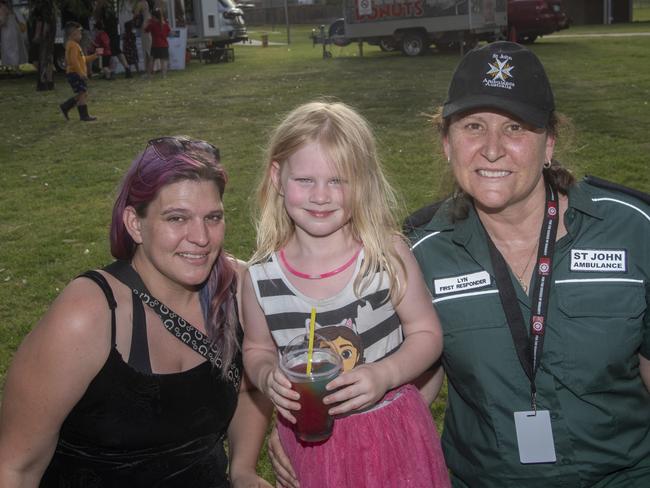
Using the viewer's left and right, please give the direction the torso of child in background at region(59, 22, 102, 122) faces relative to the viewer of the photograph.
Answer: facing to the right of the viewer

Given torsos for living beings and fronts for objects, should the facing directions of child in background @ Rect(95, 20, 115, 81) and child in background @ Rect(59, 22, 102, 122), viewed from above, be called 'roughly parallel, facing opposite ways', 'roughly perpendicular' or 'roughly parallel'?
roughly perpendicular

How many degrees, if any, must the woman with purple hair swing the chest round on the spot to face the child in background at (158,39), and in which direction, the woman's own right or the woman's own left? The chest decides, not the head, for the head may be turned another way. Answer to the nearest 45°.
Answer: approximately 135° to the woman's own left

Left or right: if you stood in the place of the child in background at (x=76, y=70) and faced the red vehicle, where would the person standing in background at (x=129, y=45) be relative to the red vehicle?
left

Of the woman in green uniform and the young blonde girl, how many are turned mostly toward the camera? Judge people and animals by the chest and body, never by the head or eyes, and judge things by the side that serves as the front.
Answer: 2
